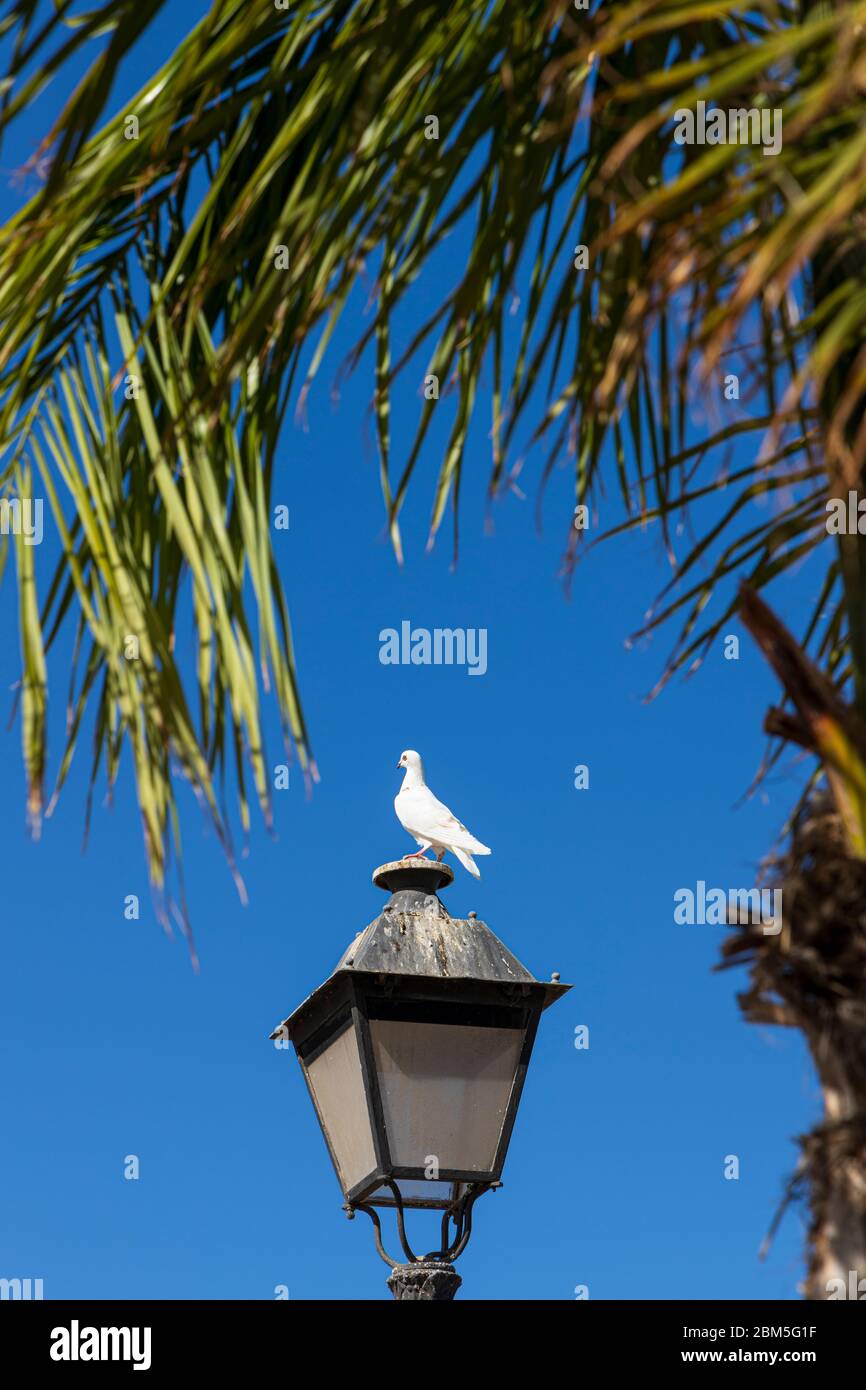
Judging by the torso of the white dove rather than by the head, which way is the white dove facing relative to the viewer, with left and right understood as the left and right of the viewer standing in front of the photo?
facing to the left of the viewer
